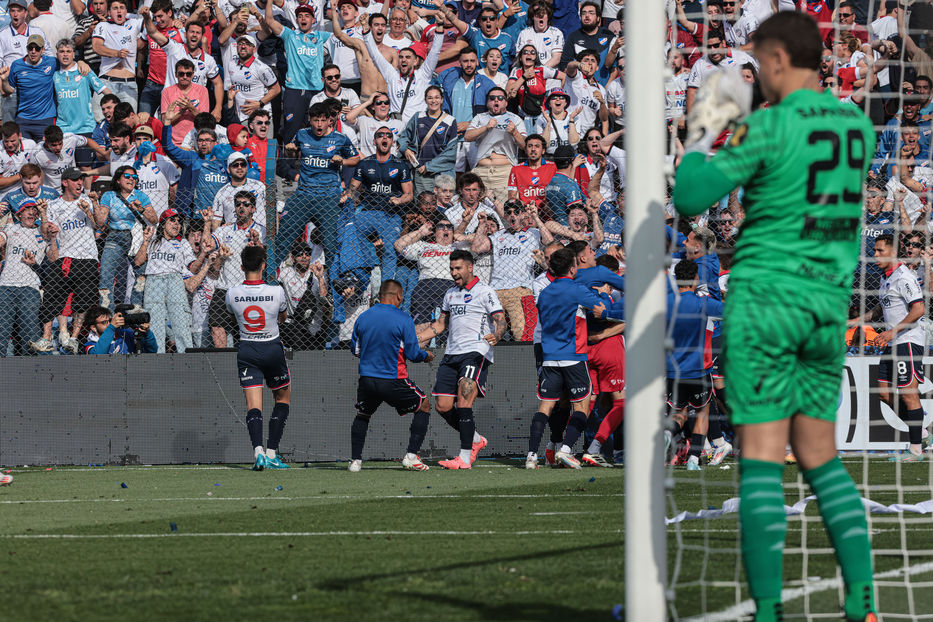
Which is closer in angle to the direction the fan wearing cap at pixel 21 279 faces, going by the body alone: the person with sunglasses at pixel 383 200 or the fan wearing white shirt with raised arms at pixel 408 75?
the person with sunglasses

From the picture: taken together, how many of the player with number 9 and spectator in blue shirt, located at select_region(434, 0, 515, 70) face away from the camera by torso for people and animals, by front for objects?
1

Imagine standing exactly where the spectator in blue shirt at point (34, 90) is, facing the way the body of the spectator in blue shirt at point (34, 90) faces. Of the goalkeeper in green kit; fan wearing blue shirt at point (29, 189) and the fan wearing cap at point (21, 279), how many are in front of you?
3

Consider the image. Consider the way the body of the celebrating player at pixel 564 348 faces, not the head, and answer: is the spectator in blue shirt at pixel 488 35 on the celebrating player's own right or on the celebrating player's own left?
on the celebrating player's own left

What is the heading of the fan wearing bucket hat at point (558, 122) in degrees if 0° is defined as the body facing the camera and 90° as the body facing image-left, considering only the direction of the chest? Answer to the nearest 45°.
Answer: approximately 0°

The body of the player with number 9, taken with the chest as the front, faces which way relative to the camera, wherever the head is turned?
away from the camera

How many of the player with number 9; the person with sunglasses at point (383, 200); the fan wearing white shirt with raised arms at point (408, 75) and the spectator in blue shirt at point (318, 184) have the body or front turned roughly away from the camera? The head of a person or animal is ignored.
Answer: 1

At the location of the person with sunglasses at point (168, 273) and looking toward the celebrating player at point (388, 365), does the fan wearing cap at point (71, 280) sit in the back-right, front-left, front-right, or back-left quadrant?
back-right

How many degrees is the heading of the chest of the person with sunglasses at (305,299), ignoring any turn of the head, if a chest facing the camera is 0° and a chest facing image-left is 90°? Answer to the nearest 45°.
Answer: approximately 0°

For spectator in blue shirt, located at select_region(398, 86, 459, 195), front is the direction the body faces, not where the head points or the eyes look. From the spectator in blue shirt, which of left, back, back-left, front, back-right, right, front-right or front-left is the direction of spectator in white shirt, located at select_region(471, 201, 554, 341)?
front-left

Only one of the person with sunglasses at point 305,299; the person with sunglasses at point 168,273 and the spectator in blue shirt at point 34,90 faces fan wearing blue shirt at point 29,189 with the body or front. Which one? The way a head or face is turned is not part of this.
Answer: the spectator in blue shirt

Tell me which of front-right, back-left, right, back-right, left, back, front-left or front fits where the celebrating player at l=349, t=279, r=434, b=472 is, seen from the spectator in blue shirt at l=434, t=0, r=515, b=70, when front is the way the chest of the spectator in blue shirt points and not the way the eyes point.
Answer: front

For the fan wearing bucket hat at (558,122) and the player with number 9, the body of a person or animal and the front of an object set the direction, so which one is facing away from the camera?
the player with number 9
